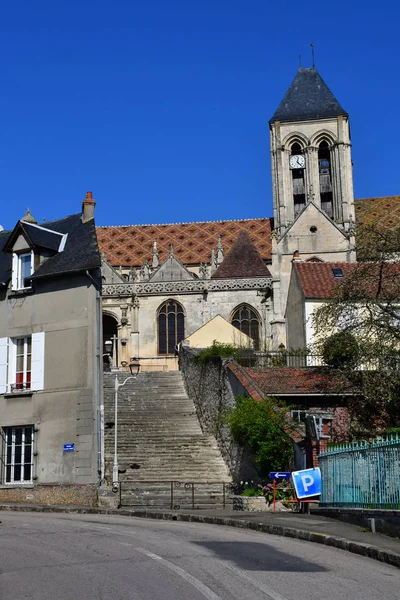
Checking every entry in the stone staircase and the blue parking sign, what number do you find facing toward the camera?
2

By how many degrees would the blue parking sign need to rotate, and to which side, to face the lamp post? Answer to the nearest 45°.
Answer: approximately 135° to its right

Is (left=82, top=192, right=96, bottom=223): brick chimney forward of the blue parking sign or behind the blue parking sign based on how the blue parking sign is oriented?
behind

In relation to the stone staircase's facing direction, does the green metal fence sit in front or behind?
in front

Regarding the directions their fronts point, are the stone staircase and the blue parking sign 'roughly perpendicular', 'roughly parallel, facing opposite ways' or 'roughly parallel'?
roughly parallel

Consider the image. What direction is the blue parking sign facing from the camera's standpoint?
toward the camera

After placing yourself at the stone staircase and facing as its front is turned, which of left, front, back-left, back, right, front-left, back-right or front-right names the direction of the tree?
left

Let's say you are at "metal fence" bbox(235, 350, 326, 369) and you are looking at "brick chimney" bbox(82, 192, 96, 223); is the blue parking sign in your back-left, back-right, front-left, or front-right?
front-left

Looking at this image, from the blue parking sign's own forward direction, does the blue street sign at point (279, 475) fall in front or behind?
behind

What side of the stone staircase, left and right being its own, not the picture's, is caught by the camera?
front

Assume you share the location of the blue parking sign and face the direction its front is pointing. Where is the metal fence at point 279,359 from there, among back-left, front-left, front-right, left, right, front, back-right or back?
back
